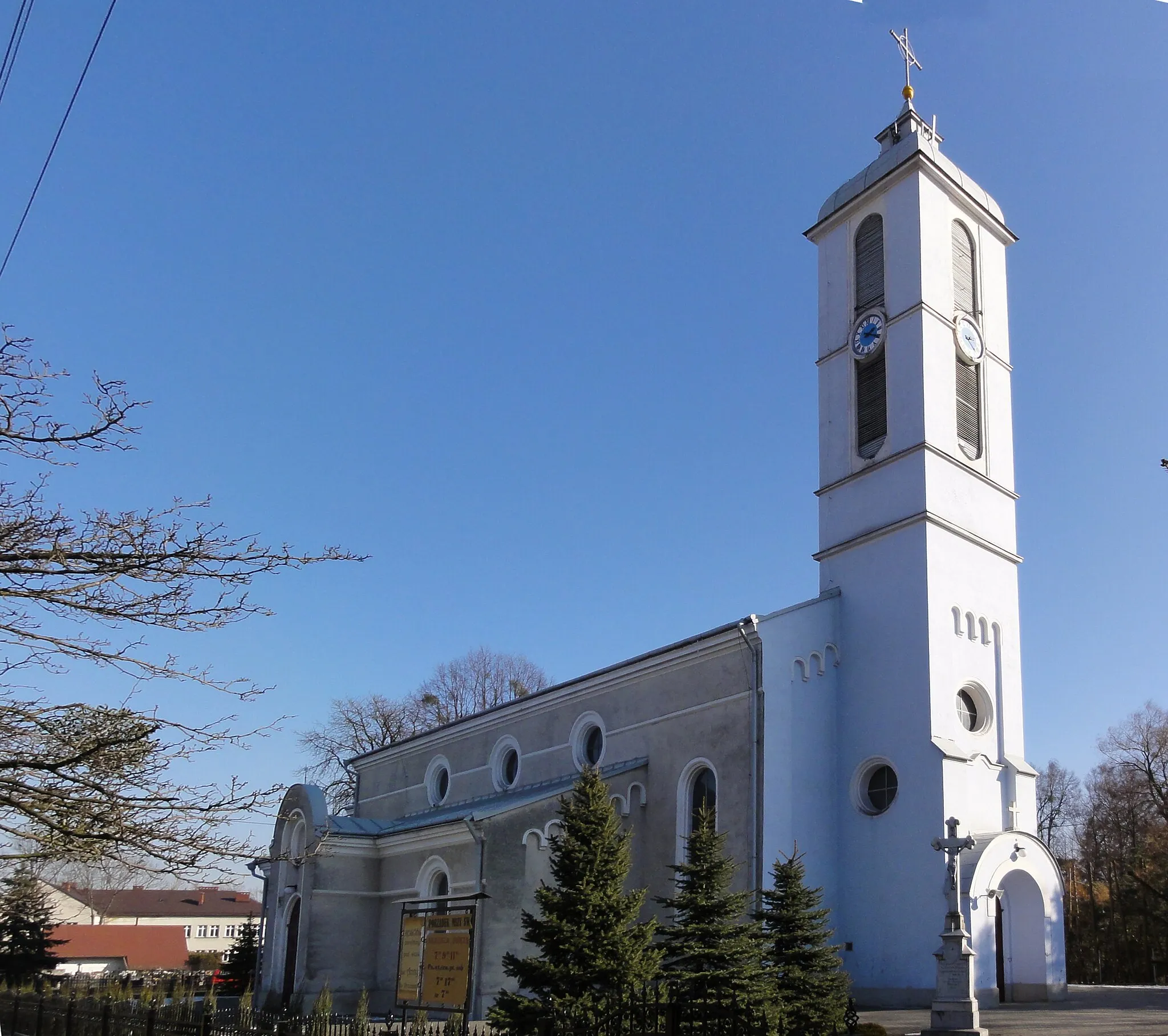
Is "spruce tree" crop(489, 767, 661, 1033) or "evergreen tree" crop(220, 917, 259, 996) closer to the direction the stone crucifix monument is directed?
the spruce tree

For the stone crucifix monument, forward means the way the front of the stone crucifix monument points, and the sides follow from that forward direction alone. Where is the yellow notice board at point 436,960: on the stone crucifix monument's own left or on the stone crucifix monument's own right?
on the stone crucifix monument's own right

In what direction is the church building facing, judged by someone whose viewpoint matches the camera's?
facing the viewer and to the right of the viewer

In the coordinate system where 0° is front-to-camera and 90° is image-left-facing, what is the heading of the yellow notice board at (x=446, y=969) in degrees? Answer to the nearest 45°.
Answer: approximately 0°

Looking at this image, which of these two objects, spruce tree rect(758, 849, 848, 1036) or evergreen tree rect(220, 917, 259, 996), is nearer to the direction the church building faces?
the spruce tree

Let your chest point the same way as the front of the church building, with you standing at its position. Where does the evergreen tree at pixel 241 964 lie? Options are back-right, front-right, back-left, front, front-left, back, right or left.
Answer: back

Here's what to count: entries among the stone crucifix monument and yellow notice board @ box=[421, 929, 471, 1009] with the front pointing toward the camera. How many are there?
2

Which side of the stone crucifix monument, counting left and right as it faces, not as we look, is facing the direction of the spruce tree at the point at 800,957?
right

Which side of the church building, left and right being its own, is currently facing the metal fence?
right

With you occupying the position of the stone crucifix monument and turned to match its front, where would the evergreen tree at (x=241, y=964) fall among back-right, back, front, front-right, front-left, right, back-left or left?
back-right
